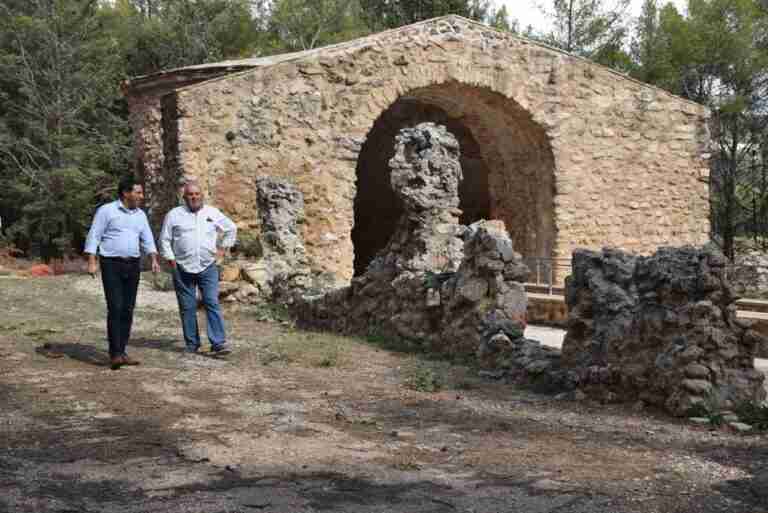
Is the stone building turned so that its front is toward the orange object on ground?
no

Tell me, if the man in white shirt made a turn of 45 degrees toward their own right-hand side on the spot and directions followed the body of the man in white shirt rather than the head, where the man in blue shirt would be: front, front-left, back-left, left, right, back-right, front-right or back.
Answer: front

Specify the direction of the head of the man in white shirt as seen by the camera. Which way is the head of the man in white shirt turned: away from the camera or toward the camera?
toward the camera

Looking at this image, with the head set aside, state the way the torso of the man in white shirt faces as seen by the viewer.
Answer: toward the camera

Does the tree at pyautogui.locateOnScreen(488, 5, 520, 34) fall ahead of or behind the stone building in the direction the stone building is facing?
behind

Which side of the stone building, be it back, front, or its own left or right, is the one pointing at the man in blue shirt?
front

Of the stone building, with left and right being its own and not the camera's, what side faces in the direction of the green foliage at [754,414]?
front

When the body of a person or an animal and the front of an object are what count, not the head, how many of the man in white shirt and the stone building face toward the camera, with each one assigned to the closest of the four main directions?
2

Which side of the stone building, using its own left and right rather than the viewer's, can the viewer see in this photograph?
front

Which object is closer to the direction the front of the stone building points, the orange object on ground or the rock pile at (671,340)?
the rock pile

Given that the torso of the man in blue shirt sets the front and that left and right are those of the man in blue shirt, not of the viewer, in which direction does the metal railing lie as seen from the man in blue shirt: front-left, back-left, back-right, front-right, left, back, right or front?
left

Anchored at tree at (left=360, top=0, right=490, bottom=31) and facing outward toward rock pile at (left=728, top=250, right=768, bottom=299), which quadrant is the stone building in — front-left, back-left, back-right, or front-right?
front-right

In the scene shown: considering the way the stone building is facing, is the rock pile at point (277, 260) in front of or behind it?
in front

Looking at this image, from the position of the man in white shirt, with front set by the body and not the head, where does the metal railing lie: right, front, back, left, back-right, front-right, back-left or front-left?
back-left
